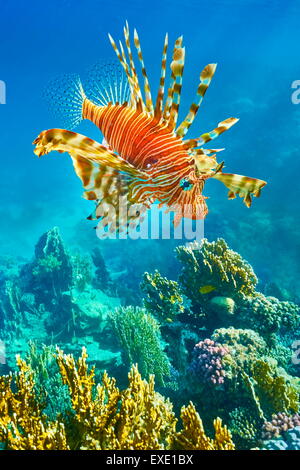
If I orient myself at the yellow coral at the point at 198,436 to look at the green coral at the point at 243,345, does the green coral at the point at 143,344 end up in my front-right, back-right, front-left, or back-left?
front-left

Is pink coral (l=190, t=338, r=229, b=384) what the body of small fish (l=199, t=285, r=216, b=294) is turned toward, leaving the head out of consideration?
no
